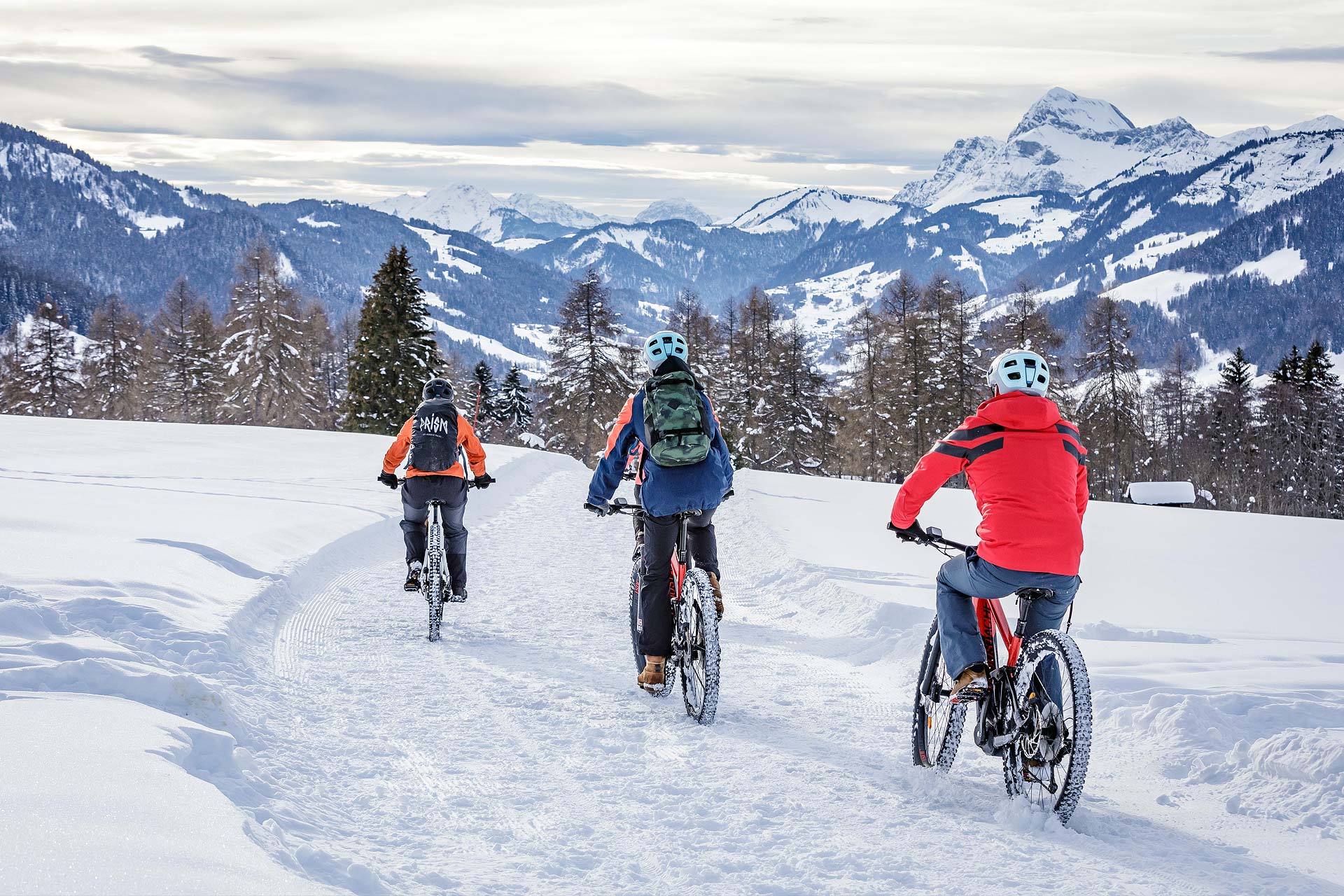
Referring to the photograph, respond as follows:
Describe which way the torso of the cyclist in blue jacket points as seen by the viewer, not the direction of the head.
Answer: away from the camera

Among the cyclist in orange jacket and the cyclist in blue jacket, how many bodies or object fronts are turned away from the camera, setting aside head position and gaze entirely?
2

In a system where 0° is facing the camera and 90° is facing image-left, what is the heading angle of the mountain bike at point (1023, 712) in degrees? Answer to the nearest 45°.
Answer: approximately 135°

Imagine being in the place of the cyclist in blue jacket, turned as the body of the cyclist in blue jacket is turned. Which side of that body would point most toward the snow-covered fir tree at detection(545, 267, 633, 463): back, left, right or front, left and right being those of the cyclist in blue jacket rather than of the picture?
front

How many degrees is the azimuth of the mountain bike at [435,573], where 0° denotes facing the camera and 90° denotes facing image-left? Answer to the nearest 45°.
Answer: approximately 180°

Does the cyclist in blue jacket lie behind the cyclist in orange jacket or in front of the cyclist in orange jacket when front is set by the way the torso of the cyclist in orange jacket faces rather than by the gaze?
behind

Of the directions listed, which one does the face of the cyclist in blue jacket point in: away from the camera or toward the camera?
away from the camera

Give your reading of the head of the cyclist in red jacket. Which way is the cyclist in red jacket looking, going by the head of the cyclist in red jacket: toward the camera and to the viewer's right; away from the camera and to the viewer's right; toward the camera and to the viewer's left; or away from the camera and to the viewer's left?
away from the camera and to the viewer's left

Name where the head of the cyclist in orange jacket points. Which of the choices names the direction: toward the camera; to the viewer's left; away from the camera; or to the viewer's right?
away from the camera

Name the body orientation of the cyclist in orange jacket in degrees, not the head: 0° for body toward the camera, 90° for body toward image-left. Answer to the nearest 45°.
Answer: approximately 180°

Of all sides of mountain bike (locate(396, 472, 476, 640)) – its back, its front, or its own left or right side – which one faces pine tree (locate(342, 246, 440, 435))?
front
